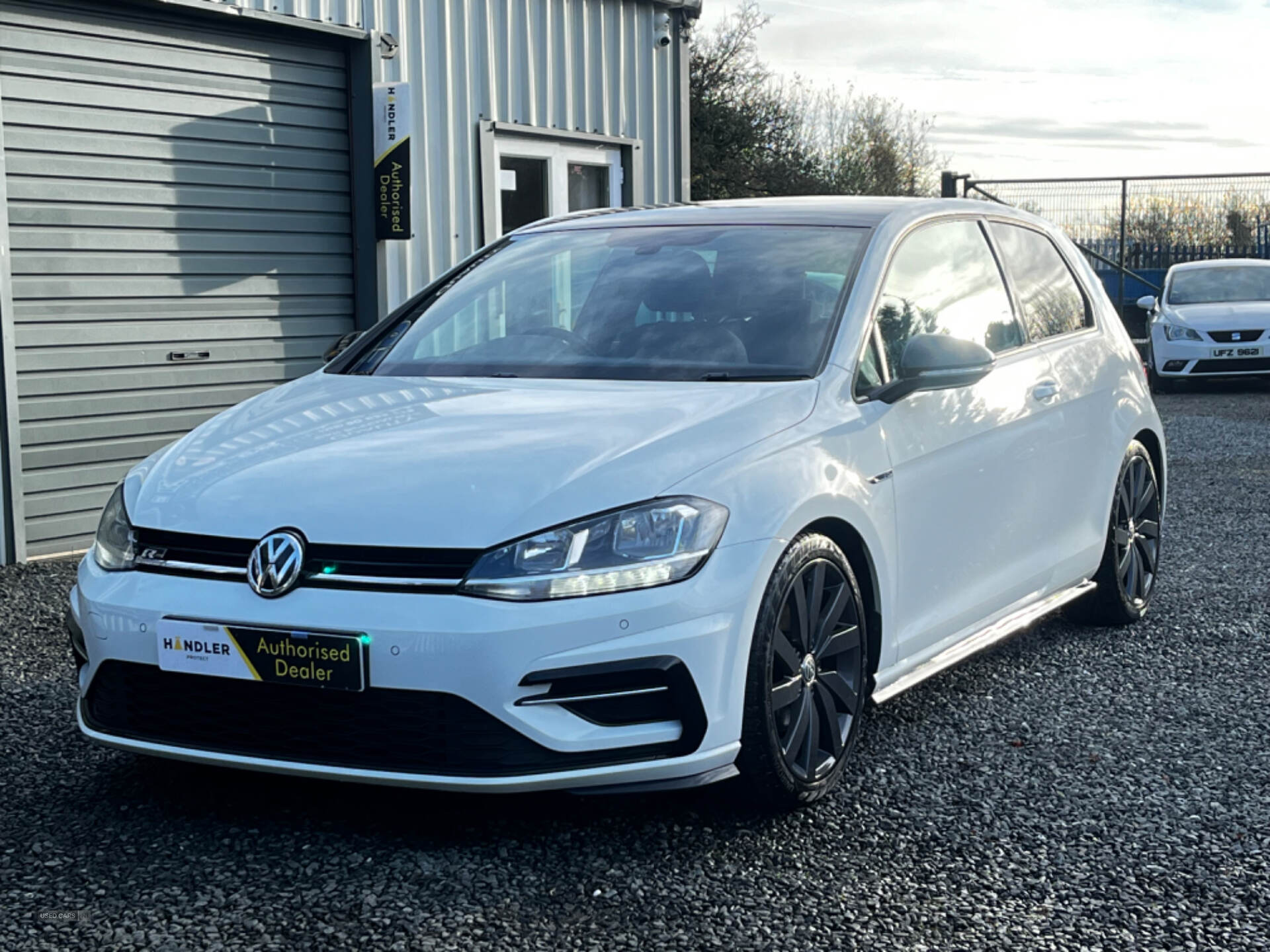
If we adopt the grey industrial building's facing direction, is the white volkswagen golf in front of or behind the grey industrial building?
in front

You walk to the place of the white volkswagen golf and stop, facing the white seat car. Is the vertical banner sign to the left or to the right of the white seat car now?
left

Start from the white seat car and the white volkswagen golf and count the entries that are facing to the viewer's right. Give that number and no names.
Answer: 0

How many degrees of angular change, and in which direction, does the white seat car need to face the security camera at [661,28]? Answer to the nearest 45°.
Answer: approximately 45° to its right

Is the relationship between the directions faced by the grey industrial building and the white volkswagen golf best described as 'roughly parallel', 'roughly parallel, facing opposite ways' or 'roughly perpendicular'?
roughly perpendicular

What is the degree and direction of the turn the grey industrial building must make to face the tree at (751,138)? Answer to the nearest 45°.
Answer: approximately 135° to its left

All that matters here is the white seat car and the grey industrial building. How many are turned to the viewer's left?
0

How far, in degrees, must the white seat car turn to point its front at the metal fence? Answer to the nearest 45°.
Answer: approximately 180°

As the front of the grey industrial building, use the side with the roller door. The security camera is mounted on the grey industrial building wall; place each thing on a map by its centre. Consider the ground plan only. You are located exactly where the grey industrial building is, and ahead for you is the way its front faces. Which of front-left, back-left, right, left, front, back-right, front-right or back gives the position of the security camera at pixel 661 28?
left

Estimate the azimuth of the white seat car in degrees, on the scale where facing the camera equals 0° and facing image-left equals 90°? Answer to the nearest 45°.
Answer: approximately 0°

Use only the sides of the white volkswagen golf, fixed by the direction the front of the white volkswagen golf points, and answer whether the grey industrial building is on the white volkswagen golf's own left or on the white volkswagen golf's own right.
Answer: on the white volkswagen golf's own right

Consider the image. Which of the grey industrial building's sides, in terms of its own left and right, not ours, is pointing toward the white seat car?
left

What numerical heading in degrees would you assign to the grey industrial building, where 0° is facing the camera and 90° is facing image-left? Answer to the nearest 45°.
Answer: approximately 315°
